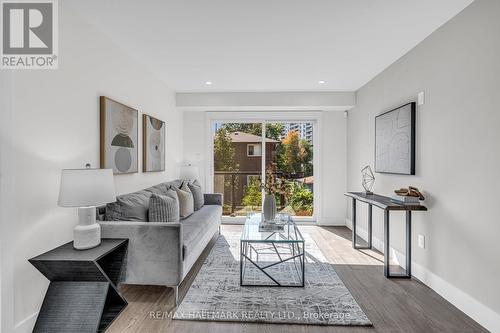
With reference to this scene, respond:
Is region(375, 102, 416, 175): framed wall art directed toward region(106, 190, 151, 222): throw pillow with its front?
yes

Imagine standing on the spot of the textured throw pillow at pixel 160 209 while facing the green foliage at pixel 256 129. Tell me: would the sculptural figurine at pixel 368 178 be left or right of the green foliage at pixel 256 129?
right

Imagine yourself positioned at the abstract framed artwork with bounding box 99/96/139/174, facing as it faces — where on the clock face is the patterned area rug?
The patterned area rug is roughly at 12 o'clock from the abstract framed artwork.

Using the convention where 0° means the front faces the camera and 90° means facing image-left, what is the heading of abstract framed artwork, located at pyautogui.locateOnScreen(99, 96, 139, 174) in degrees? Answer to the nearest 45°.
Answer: approximately 315°

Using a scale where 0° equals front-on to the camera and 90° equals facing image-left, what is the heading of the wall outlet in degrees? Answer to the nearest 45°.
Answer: approximately 45°

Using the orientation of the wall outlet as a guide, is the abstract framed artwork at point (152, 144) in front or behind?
in front

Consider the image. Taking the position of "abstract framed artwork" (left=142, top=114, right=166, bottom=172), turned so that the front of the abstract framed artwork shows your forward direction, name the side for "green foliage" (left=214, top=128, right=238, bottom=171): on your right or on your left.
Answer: on your left

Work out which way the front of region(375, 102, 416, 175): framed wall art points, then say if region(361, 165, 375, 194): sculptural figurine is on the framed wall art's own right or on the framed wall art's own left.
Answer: on the framed wall art's own right

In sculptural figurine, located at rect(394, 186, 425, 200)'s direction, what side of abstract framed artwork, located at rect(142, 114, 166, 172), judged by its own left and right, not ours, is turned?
front

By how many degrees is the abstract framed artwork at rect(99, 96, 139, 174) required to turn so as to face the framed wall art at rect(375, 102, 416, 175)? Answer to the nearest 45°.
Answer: approximately 45° to its left
